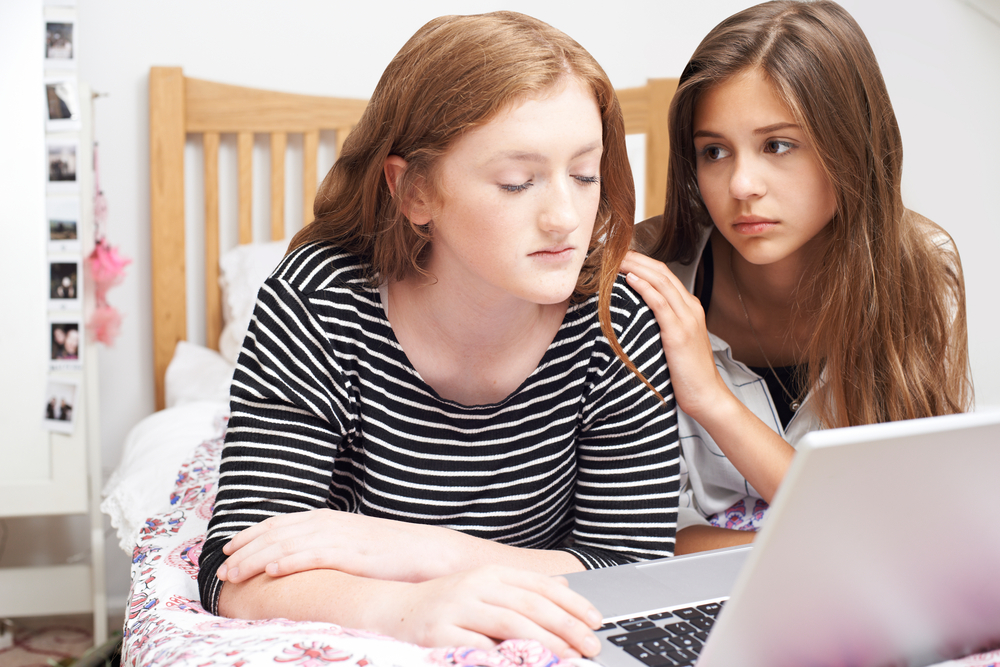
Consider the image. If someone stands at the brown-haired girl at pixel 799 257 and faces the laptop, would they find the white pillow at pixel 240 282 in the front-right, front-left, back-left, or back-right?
back-right

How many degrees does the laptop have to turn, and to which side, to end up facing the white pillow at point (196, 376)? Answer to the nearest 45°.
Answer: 0° — it already faces it

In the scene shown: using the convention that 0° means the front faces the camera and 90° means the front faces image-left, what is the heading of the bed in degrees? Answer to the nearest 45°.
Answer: approximately 0°

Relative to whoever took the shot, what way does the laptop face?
facing away from the viewer and to the left of the viewer

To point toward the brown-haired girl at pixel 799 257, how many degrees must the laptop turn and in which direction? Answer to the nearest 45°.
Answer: approximately 45° to its right
